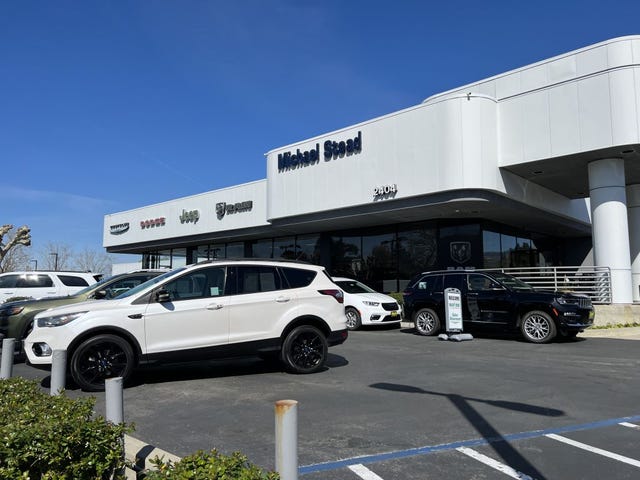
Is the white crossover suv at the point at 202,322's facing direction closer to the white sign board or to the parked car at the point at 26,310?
the parked car

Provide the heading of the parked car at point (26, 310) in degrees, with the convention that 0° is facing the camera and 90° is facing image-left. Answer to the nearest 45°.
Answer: approximately 45°

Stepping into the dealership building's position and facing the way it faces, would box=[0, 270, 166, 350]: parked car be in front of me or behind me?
in front

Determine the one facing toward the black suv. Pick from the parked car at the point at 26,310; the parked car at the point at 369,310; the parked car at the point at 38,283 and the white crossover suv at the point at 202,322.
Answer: the parked car at the point at 369,310

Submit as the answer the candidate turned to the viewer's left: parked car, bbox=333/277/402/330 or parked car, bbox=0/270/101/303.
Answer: parked car, bbox=0/270/101/303

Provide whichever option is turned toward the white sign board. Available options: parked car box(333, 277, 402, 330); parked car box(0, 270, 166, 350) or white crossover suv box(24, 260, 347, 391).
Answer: parked car box(333, 277, 402, 330)

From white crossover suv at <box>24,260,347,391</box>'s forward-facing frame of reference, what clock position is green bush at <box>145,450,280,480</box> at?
The green bush is roughly at 9 o'clock from the white crossover suv.

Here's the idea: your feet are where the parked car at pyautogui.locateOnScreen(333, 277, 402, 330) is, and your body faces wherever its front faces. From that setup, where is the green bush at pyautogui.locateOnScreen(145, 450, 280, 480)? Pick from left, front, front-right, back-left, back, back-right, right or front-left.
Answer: front-right

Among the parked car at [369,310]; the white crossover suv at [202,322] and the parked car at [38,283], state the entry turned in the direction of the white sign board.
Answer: the parked car at [369,310]

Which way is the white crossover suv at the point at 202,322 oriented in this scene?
to the viewer's left

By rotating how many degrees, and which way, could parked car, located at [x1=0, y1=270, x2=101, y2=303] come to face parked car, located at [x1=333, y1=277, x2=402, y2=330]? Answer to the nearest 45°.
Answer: approximately 135° to its left

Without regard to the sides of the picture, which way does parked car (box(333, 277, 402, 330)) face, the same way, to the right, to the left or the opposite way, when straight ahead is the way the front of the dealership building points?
to the left

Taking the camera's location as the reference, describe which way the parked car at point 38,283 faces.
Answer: facing to the left of the viewer

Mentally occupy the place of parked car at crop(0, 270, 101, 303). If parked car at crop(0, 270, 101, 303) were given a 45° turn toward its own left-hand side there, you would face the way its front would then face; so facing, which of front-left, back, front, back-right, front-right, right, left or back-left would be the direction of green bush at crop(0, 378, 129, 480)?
front-left
